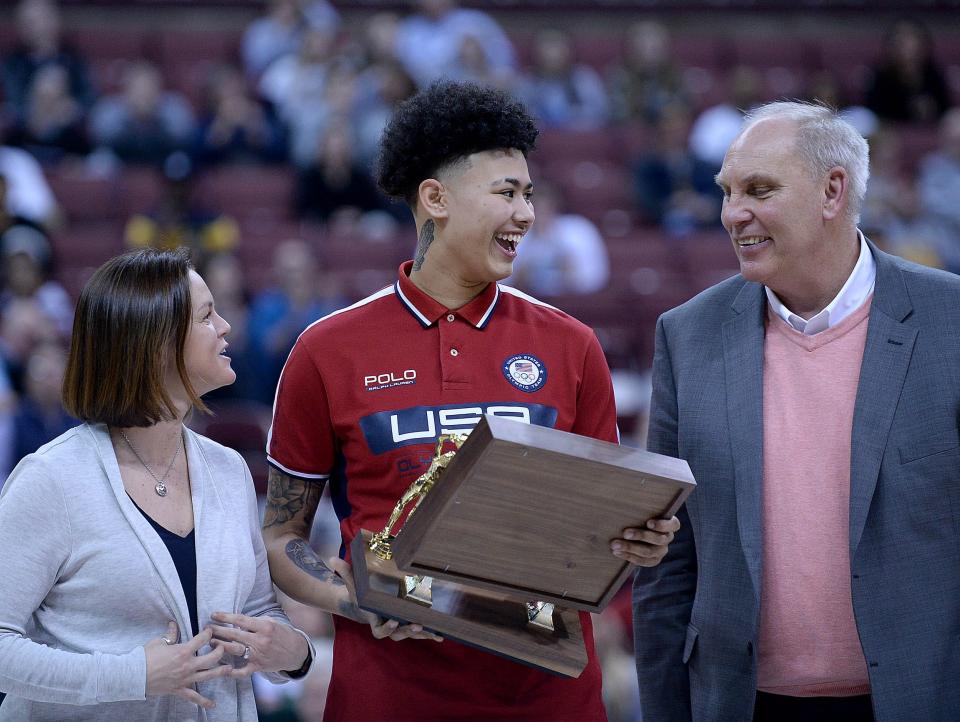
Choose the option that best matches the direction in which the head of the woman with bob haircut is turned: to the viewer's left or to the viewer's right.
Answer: to the viewer's right

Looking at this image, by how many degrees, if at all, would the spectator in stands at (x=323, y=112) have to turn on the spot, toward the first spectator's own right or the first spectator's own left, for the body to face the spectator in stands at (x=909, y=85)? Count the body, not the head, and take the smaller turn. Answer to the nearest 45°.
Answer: approximately 90° to the first spectator's own left

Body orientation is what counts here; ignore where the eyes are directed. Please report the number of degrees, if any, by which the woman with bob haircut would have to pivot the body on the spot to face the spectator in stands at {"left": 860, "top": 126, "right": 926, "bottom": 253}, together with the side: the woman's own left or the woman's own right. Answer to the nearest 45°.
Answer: approximately 90° to the woman's own left

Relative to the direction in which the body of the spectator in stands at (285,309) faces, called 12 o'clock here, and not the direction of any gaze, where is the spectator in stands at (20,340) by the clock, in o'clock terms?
the spectator in stands at (20,340) is roughly at 3 o'clock from the spectator in stands at (285,309).

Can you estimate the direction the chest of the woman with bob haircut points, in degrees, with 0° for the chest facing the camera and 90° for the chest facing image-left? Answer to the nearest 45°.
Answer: approximately 315°

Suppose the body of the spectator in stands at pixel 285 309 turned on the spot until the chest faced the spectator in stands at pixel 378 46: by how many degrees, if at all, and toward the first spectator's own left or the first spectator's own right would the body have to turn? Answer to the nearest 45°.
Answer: approximately 180°

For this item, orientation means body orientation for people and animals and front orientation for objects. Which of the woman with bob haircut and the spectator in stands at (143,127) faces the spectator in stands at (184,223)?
the spectator in stands at (143,127)

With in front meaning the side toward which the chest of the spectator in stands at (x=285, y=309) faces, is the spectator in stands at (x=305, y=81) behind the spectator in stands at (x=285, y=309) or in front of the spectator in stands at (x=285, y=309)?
behind

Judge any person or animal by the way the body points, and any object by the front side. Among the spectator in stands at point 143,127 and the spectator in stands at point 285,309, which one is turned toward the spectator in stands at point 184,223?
the spectator in stands at point 143,127

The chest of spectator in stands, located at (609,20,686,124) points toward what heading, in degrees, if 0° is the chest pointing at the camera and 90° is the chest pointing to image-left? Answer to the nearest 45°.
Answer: approximately 0°

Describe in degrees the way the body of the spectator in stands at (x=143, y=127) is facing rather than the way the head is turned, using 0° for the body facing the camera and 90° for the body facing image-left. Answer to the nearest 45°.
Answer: approximately 0°
